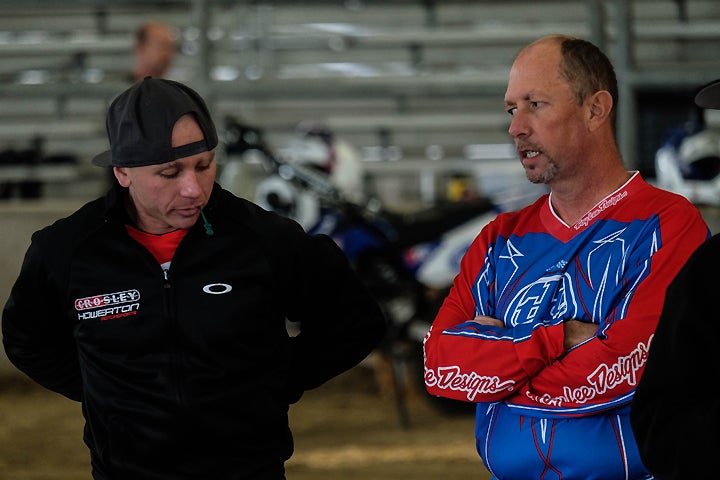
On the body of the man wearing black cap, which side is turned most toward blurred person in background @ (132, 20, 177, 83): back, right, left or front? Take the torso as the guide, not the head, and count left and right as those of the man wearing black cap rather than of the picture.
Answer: back

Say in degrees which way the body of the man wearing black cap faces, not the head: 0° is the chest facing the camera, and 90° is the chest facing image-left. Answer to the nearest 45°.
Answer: approximately 0°

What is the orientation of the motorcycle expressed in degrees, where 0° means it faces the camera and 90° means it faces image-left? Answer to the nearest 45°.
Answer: approximately 45°

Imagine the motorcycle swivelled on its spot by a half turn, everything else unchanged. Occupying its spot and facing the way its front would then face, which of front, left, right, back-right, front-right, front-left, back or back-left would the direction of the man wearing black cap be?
back-right

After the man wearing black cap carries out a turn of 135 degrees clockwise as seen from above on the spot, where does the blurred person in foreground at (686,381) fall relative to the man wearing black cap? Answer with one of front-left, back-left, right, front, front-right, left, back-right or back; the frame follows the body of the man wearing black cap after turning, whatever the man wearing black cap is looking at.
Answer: back

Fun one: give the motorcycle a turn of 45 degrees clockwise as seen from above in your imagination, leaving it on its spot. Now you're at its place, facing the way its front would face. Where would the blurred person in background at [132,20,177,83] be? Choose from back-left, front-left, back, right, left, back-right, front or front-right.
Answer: front
